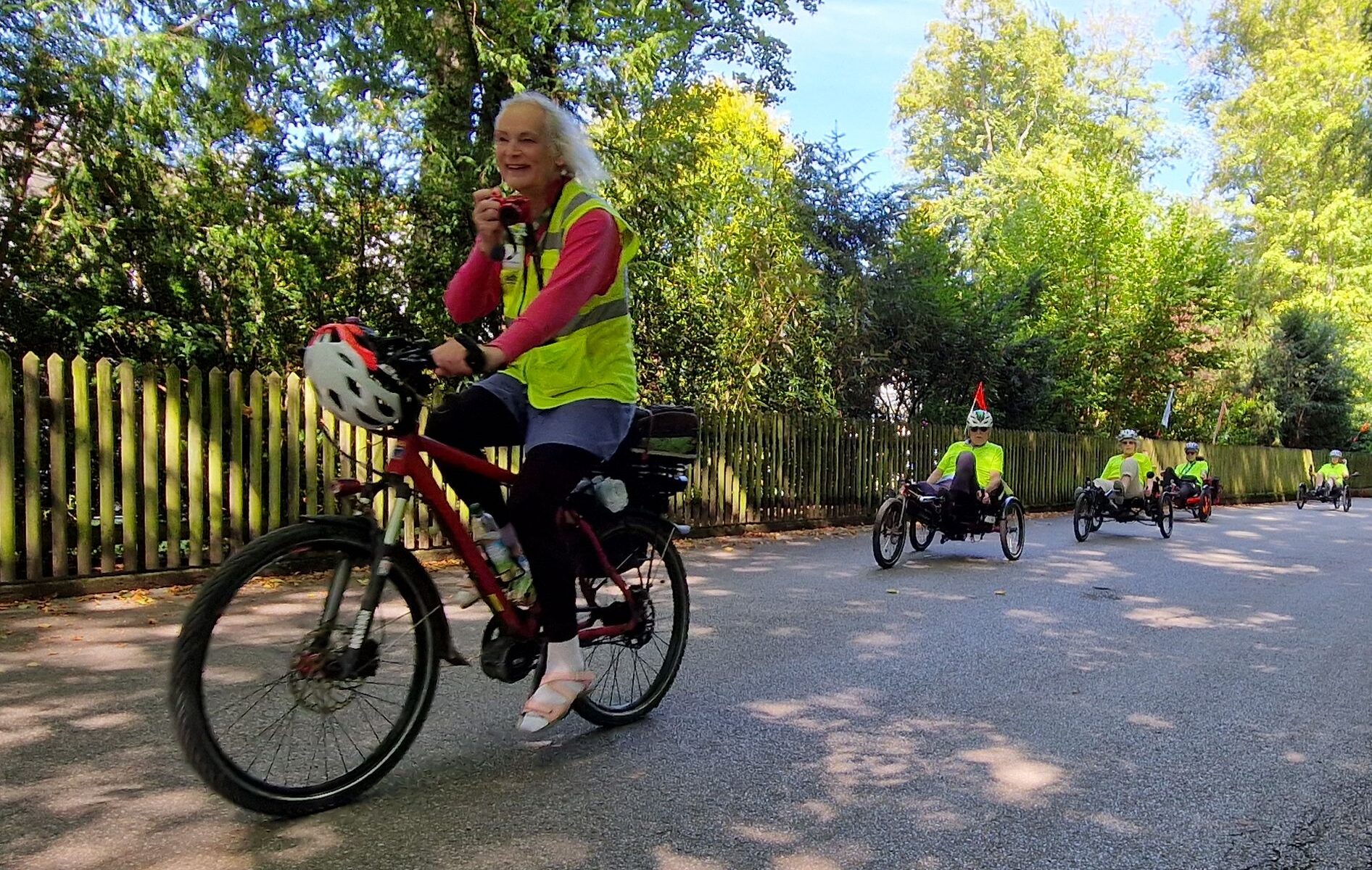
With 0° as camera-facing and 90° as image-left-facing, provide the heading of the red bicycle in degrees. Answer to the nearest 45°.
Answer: approximately 45°

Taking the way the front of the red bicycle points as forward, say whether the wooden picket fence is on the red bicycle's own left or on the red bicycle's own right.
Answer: on the red bicycle's own right

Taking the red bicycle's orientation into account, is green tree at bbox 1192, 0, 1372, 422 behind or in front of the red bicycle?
behind

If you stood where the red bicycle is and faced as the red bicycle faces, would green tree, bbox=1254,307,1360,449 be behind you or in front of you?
behind

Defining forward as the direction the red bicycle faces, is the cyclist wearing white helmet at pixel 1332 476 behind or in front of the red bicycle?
behind

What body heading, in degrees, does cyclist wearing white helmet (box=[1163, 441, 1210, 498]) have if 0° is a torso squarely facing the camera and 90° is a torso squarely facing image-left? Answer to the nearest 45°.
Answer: approximately 45°

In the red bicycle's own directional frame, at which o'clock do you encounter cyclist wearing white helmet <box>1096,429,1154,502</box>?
The cyclist wearing white helmet is roughly at 6 o'clock from the red bicycle.

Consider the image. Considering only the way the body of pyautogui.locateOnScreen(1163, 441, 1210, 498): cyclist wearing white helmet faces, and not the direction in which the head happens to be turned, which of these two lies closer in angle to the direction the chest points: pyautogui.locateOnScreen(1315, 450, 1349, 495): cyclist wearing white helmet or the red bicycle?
the red bicycle

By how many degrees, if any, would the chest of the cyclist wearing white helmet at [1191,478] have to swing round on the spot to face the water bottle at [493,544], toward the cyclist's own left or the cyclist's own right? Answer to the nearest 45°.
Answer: approximately 45° to the cyclist's own left
